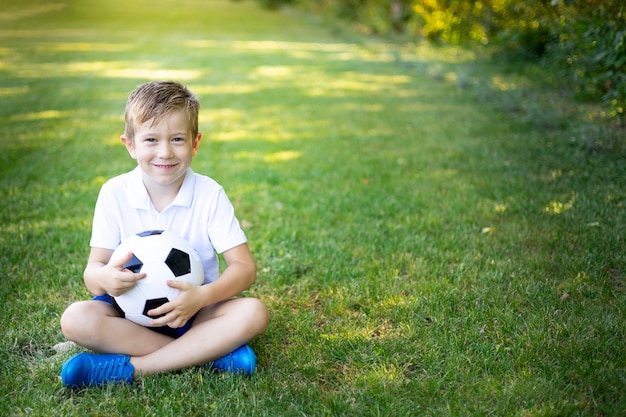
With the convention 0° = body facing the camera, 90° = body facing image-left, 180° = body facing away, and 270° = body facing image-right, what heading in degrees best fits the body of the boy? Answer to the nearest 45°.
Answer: approximately 0°
